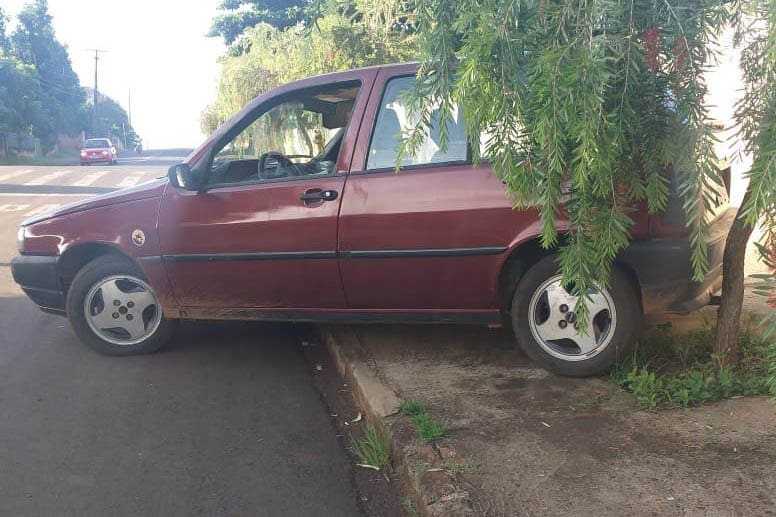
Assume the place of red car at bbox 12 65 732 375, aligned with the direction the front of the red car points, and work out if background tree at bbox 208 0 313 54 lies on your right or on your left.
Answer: on your right

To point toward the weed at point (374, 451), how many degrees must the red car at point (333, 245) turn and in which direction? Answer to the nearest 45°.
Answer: approximately 90° to its left

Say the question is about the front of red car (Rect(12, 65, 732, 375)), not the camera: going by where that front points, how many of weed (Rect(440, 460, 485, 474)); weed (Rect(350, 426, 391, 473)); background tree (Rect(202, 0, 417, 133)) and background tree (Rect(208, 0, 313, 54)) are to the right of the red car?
2

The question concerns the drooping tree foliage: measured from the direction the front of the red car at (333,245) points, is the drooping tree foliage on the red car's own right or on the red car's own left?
on the red car's own left

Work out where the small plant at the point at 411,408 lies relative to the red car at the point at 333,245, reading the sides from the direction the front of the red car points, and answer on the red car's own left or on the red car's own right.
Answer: on the red car's own left

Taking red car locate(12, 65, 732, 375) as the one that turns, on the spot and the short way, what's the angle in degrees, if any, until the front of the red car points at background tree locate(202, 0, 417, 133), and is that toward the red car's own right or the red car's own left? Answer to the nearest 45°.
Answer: approximately 90° to the red car's own right

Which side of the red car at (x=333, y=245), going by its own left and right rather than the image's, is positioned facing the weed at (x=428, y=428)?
left

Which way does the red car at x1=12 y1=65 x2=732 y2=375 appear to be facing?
to the viewer's left

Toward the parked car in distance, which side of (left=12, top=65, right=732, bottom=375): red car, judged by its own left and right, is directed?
right

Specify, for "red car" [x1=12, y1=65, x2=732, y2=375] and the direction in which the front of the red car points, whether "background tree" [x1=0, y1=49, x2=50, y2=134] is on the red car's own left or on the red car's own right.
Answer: on the red car's own right

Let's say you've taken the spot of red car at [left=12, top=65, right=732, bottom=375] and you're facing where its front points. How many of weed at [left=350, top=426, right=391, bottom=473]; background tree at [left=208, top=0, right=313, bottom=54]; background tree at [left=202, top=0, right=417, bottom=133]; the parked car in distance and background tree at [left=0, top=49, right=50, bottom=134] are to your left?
1

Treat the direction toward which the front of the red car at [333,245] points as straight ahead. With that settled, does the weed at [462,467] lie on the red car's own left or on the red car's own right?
on the red car's own left

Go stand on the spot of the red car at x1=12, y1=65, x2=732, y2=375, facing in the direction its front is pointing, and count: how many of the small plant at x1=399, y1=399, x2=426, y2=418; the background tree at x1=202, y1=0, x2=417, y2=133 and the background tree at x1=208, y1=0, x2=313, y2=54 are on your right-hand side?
2
